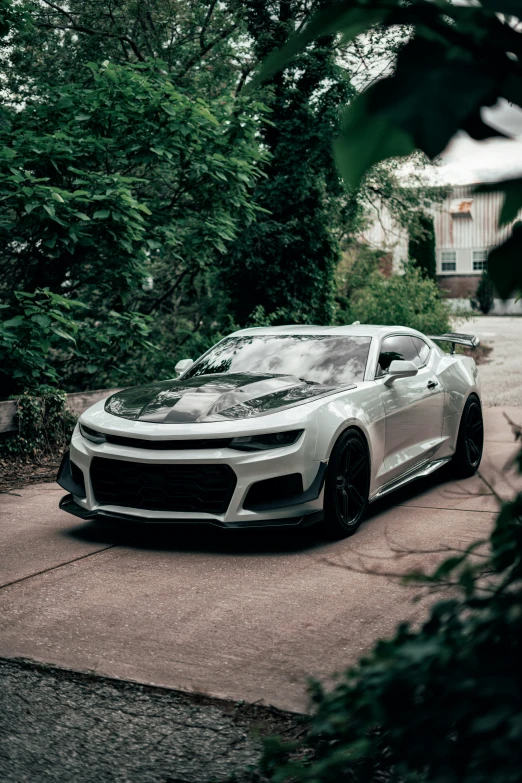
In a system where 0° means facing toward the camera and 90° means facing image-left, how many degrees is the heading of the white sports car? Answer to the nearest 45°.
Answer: approximately 45°

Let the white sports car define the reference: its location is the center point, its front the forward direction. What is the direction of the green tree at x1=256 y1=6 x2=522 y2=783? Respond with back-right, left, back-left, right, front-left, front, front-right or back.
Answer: front-left

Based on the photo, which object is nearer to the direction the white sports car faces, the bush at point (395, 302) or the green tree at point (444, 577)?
the green tree

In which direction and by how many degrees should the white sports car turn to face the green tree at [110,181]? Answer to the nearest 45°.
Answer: approximately 135° to its right

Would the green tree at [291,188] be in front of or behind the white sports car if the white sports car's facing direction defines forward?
behind

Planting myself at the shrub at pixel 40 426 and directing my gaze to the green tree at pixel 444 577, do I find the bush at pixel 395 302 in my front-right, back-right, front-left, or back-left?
back-left

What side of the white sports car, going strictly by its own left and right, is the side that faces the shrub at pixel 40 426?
right

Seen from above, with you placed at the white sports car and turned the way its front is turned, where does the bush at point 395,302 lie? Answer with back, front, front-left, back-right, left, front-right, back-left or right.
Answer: back-right
